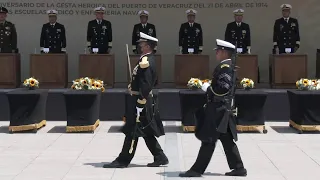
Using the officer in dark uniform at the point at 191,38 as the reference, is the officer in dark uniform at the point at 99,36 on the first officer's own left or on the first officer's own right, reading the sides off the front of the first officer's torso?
on the first officer's own right

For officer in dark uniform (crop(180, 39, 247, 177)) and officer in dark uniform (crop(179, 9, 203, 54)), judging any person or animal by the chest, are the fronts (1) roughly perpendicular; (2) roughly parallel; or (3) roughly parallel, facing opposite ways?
roughly perpendicular

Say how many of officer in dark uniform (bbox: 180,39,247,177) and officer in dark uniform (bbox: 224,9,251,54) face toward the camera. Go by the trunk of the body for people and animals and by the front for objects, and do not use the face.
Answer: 1

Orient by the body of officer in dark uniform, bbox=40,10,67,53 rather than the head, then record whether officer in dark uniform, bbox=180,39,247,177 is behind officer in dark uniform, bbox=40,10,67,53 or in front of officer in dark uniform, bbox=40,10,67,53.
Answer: in front

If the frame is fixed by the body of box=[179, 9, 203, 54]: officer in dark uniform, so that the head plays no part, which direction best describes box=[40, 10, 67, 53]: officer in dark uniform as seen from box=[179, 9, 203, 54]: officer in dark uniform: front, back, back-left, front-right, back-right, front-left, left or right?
right

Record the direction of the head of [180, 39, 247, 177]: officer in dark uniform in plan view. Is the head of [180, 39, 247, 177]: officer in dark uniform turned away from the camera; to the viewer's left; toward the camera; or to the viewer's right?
to the viewer's left

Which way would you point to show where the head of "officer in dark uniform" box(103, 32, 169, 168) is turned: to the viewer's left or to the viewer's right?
to the viewer's left

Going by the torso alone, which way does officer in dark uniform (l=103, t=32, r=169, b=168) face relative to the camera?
to the viewer's left

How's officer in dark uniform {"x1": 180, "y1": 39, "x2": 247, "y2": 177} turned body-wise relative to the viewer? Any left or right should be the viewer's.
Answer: facing to the left of the viewer

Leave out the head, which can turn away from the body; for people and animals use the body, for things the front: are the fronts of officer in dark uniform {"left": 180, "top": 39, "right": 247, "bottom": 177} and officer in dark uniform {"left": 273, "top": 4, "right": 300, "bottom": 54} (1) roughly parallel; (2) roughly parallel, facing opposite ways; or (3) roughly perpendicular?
roughly perpendicular

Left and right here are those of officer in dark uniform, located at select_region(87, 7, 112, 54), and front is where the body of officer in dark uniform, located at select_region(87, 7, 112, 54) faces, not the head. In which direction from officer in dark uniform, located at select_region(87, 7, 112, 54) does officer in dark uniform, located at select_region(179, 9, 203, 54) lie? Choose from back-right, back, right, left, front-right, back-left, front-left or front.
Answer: left
